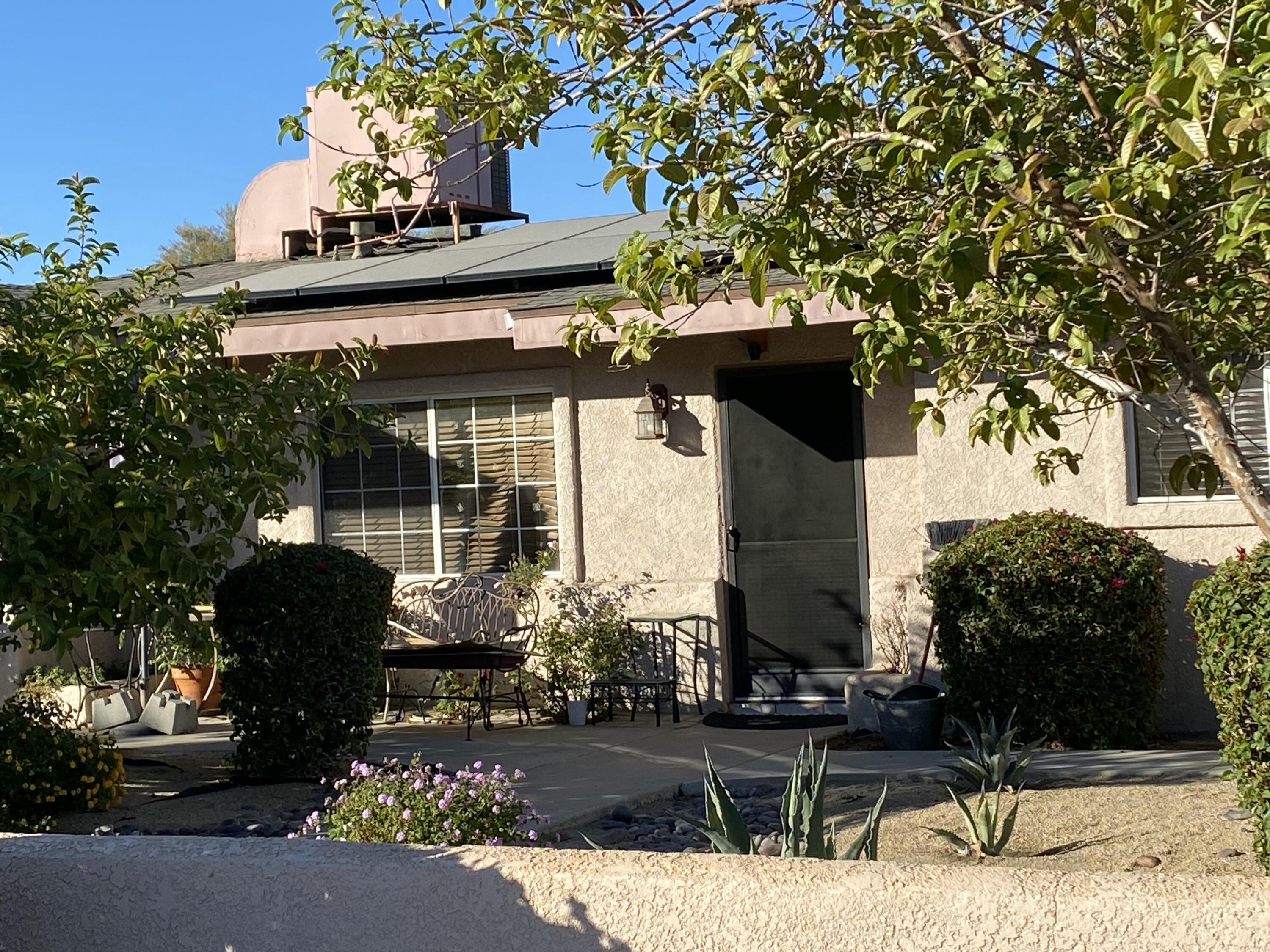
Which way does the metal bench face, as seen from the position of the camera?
facing the viewer and to the left of the viewer

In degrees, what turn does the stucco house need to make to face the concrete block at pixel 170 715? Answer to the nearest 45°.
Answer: approximately 90° to its right

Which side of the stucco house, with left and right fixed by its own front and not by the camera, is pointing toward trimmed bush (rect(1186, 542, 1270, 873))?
front

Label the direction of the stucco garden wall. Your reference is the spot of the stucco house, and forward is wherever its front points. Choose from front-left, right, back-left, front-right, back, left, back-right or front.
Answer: front

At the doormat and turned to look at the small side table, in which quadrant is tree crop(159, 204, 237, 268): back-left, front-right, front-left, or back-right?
front-right

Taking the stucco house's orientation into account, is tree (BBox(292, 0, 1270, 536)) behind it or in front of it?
in front

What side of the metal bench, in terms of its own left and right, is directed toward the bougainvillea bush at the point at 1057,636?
left

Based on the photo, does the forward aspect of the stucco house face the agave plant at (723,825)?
yes

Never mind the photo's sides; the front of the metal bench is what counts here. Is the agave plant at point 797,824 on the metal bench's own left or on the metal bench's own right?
on the metal bench's own left

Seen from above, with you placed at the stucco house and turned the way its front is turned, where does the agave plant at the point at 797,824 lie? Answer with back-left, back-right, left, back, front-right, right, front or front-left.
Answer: front

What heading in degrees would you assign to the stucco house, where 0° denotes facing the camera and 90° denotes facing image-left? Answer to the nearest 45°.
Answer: approximately 0°

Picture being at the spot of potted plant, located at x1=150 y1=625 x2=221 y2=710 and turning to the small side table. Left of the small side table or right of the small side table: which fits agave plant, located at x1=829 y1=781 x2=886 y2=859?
right

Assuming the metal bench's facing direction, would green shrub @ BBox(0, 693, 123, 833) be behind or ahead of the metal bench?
ahead
